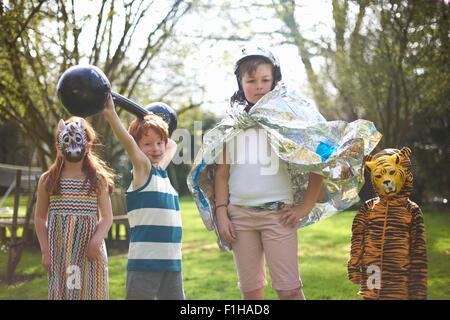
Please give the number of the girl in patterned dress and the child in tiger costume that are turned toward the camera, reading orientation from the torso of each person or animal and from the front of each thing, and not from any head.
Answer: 2

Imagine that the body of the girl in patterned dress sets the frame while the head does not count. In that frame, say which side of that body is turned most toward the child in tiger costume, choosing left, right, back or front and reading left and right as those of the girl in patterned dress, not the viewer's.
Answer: left

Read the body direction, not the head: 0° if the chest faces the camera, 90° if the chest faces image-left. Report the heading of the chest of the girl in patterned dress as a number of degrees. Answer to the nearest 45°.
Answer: approximately 0°

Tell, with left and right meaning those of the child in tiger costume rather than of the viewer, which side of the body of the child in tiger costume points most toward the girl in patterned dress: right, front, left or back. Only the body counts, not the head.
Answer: right

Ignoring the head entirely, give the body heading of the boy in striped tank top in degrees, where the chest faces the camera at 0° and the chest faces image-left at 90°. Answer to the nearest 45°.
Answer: approximately 315°

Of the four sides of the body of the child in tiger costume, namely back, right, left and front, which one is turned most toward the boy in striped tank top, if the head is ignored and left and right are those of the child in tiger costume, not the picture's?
right

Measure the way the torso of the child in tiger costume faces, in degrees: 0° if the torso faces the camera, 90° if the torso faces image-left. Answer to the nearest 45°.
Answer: approximately 0°
